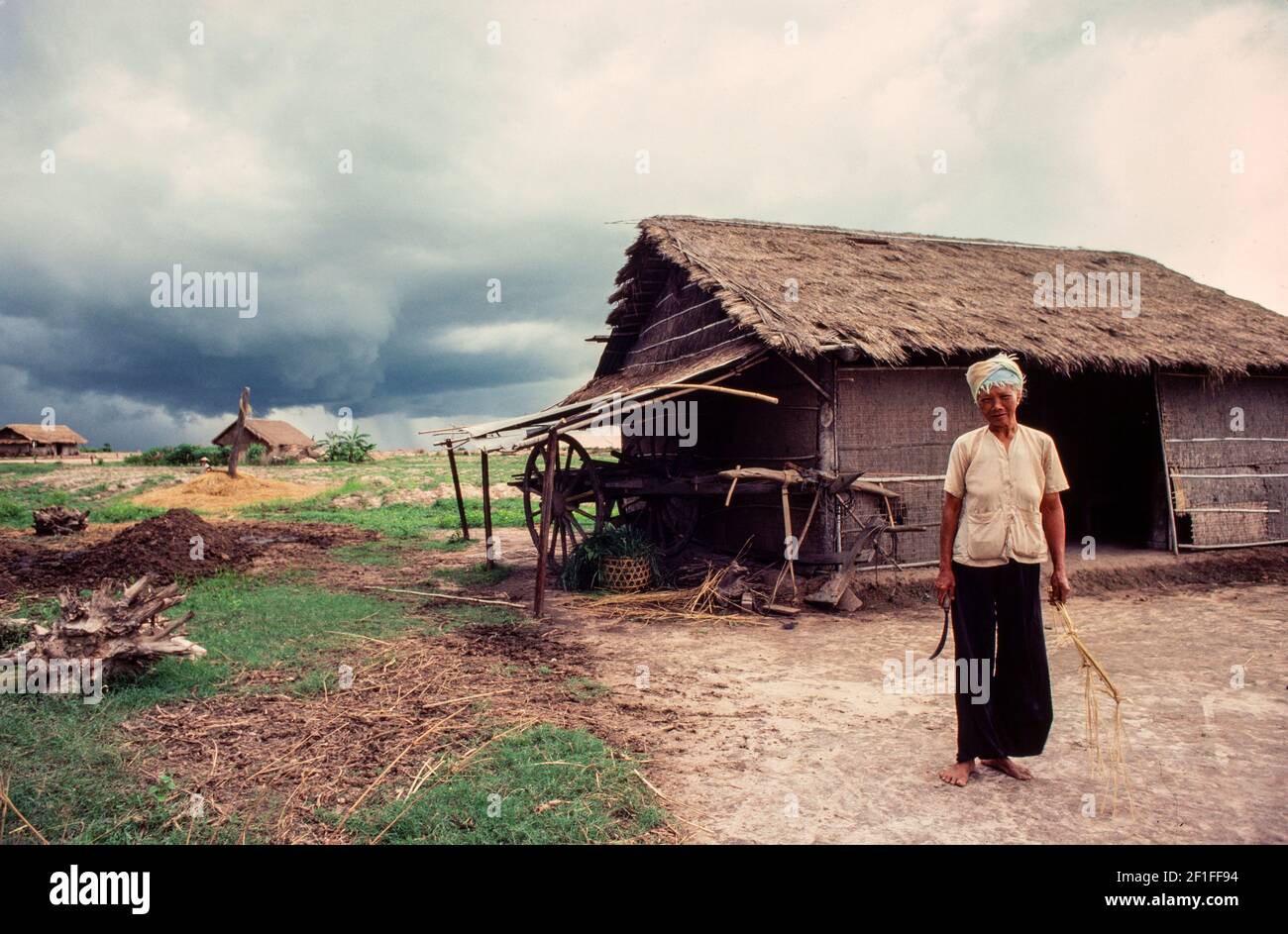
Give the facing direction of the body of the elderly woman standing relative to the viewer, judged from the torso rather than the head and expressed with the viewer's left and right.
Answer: facing the viewer

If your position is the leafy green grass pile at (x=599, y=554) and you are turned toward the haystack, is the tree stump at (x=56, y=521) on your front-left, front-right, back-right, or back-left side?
front-left

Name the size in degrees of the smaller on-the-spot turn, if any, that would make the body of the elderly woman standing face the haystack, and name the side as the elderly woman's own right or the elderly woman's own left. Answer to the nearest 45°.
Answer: approximately 135° to the elderly woman's own right

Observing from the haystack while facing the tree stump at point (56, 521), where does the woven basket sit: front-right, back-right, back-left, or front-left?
front-left

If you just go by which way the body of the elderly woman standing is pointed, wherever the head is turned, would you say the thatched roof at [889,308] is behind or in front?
behind

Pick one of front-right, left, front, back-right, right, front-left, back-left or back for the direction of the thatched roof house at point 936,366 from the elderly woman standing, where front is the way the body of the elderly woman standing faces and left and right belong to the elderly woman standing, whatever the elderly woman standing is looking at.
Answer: back

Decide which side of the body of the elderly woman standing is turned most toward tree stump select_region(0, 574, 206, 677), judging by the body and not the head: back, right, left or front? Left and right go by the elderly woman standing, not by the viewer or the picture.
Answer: right

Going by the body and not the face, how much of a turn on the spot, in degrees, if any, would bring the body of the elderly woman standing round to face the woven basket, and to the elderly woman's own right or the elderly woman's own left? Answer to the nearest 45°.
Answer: approximately 135° to the elderly woman's own right
